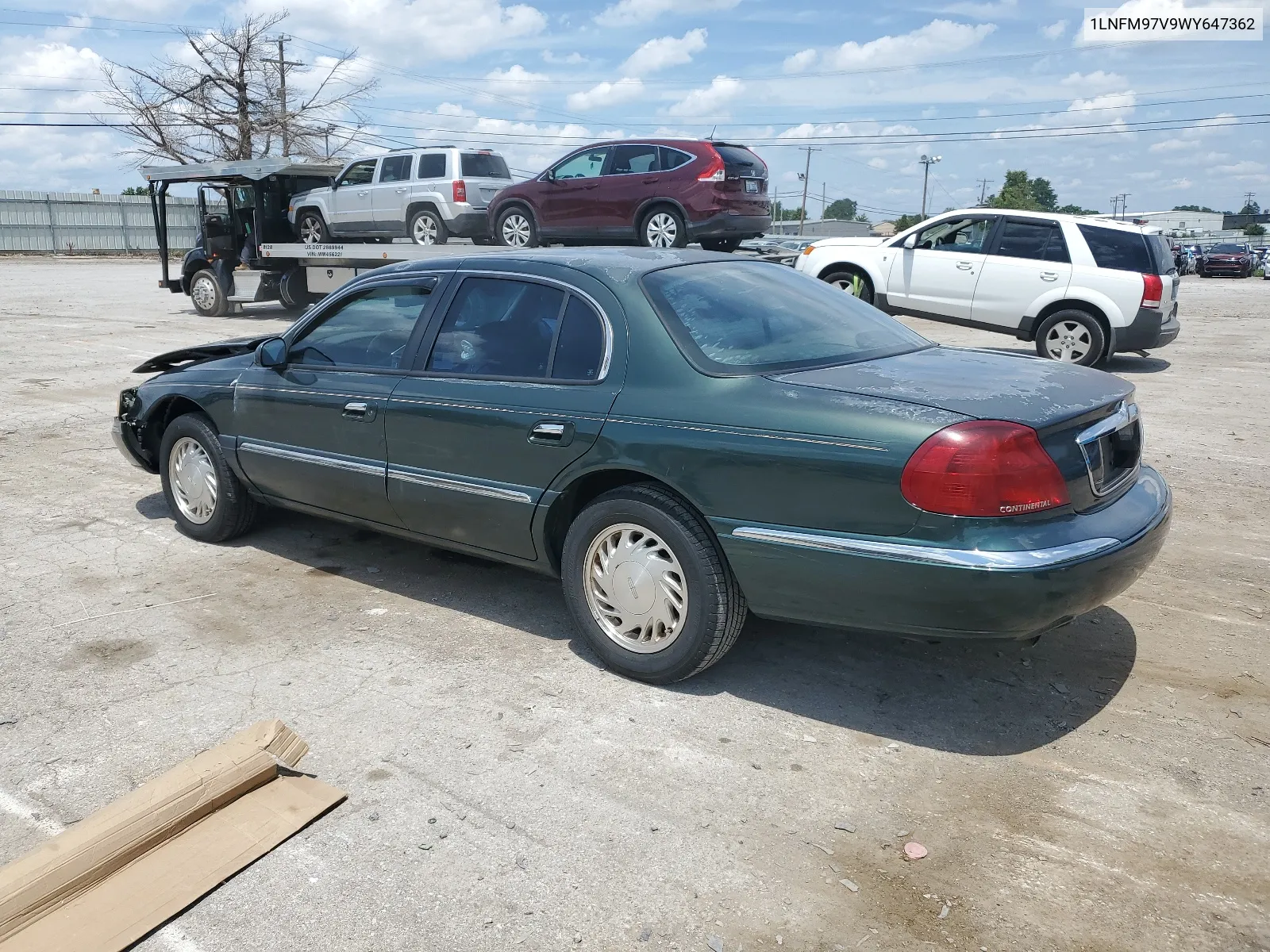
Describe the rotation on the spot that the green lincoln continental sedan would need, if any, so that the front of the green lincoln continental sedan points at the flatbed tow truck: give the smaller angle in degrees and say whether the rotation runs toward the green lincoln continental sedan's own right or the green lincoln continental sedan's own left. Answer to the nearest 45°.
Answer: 0° — it already faces it

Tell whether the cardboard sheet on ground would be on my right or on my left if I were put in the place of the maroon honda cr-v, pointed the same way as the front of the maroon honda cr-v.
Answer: on my left

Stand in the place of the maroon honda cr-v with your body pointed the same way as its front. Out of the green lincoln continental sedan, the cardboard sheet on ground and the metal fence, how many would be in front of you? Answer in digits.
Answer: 1

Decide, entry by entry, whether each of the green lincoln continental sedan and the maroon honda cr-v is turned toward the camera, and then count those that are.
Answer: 0

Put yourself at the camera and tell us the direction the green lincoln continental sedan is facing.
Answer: facing away from the viewer and to the left of the viewer

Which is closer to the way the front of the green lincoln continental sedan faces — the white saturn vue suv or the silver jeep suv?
the silver jeep suv

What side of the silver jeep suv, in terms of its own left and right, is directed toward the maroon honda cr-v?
back

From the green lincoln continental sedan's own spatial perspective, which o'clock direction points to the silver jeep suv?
The silver jeep suv is roughly at 1 o'clock from the green lincoln continental sedan.

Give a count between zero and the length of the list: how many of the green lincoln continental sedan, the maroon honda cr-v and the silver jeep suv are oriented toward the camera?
0

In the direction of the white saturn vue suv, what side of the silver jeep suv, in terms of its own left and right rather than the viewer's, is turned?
back

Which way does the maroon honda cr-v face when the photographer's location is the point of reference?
facing away from the viewer and to the left of the viewer

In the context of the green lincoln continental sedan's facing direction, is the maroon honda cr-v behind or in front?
in front

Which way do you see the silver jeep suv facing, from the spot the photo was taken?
facing away from the viewer and to the left of the viewer
